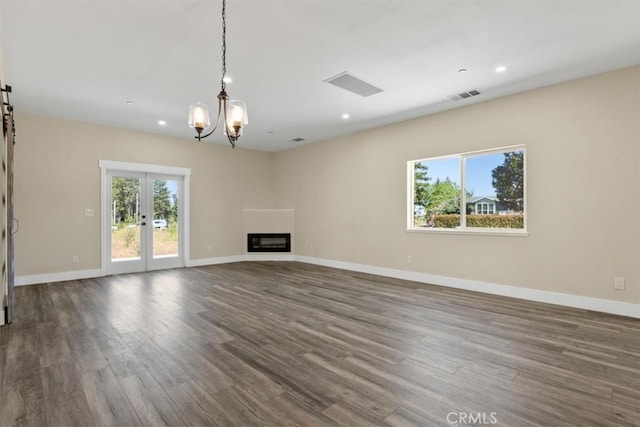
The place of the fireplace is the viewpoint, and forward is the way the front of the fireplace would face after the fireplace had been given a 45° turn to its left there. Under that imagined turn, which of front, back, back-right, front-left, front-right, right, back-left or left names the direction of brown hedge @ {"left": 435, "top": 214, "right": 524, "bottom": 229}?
front

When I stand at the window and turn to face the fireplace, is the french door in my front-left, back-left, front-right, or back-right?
front-left

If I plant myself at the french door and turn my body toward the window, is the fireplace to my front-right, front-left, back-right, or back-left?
front-left

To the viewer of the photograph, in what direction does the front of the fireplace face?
facing the viewer

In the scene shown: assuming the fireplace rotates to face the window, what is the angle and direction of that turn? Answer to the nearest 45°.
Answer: approximately 45° to its left

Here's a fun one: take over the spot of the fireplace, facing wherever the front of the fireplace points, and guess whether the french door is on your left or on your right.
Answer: on your right
